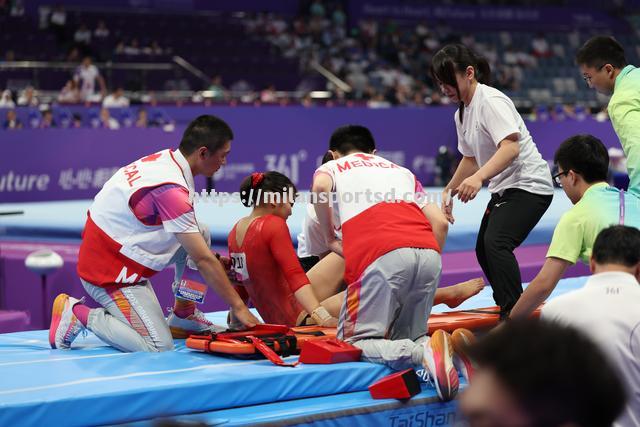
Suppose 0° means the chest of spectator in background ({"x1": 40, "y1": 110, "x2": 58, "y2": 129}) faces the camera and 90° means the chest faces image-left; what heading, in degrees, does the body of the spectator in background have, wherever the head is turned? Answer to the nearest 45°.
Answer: approximately 0°

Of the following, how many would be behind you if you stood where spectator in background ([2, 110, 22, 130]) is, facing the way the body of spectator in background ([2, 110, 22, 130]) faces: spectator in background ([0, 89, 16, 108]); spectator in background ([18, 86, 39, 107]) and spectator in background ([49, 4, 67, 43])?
3

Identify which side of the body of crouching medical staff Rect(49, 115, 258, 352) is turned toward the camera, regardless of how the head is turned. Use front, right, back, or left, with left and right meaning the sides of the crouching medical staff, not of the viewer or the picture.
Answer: right

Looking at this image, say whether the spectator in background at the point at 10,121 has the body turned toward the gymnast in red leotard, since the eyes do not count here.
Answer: yes

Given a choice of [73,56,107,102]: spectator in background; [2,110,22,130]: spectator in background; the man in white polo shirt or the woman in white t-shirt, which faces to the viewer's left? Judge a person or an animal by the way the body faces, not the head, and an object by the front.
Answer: the woman in white t-shirt

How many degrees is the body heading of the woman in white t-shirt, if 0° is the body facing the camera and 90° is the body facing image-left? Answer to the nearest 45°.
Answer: approximately 90°

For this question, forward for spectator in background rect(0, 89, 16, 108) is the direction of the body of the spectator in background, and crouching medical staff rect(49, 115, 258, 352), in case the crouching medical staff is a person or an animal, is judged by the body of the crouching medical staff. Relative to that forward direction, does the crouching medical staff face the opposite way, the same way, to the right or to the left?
to the left

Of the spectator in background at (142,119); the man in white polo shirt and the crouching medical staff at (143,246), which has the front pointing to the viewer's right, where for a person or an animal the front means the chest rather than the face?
the crouching medical staff

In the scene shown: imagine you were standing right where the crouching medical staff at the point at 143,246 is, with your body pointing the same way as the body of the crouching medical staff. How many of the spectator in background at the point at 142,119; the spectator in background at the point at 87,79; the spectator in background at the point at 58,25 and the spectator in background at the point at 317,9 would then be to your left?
4

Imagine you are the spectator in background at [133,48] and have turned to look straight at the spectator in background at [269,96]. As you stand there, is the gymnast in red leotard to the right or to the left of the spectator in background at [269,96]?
right
